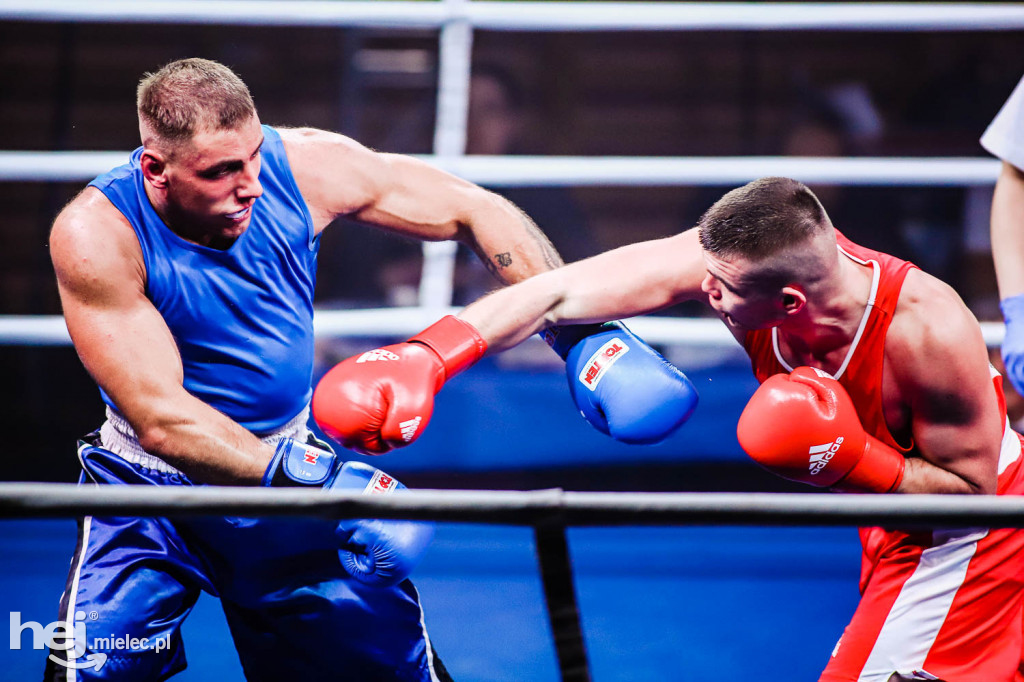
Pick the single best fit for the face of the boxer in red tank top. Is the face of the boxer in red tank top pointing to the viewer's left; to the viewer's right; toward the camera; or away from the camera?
to the viewer's left

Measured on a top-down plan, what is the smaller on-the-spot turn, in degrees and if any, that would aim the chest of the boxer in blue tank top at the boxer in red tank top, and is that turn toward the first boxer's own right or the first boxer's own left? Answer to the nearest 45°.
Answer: approximately 45° to the first boxer's own left

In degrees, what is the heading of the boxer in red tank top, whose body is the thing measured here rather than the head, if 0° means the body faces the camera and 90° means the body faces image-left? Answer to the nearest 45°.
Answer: approximately 45°

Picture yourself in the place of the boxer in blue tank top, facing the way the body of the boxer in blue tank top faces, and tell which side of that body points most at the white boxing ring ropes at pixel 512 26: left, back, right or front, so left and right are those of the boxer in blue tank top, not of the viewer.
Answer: left

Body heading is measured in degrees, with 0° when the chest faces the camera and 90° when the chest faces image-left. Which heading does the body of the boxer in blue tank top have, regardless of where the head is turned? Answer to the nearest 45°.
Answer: approximately 315°

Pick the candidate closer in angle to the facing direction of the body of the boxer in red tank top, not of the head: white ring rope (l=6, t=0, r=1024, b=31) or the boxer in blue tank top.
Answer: the boxer in blue tank top

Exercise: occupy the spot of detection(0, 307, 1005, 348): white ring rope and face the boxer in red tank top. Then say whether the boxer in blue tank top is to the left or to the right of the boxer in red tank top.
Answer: right
